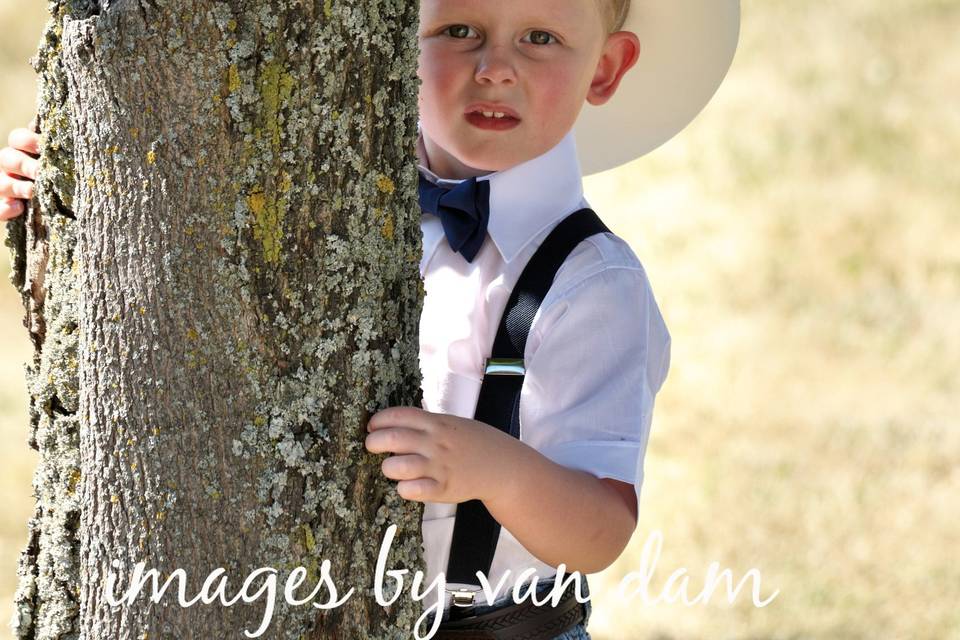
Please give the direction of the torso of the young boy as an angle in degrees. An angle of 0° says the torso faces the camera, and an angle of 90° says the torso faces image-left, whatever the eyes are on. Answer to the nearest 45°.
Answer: approximately 45°

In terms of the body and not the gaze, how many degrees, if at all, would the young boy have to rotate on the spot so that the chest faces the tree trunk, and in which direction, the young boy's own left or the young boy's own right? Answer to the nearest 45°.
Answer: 0° — they already face it
